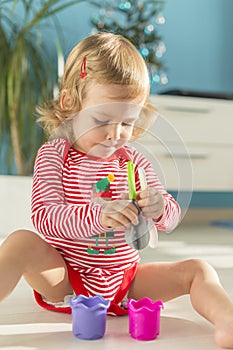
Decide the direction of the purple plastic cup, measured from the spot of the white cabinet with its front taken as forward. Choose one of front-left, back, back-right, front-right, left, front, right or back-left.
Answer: front

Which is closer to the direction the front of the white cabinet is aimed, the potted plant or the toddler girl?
the toddler girl

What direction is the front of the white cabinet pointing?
toward the camera

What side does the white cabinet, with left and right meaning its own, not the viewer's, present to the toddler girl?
front

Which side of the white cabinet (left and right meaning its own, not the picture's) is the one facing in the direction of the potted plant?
right

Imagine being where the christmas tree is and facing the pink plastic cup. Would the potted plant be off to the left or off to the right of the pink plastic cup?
right

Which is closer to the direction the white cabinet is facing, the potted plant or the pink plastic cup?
the pink plastic cup

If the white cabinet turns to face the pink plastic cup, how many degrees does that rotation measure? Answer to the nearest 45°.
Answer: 0° — it already faces it
